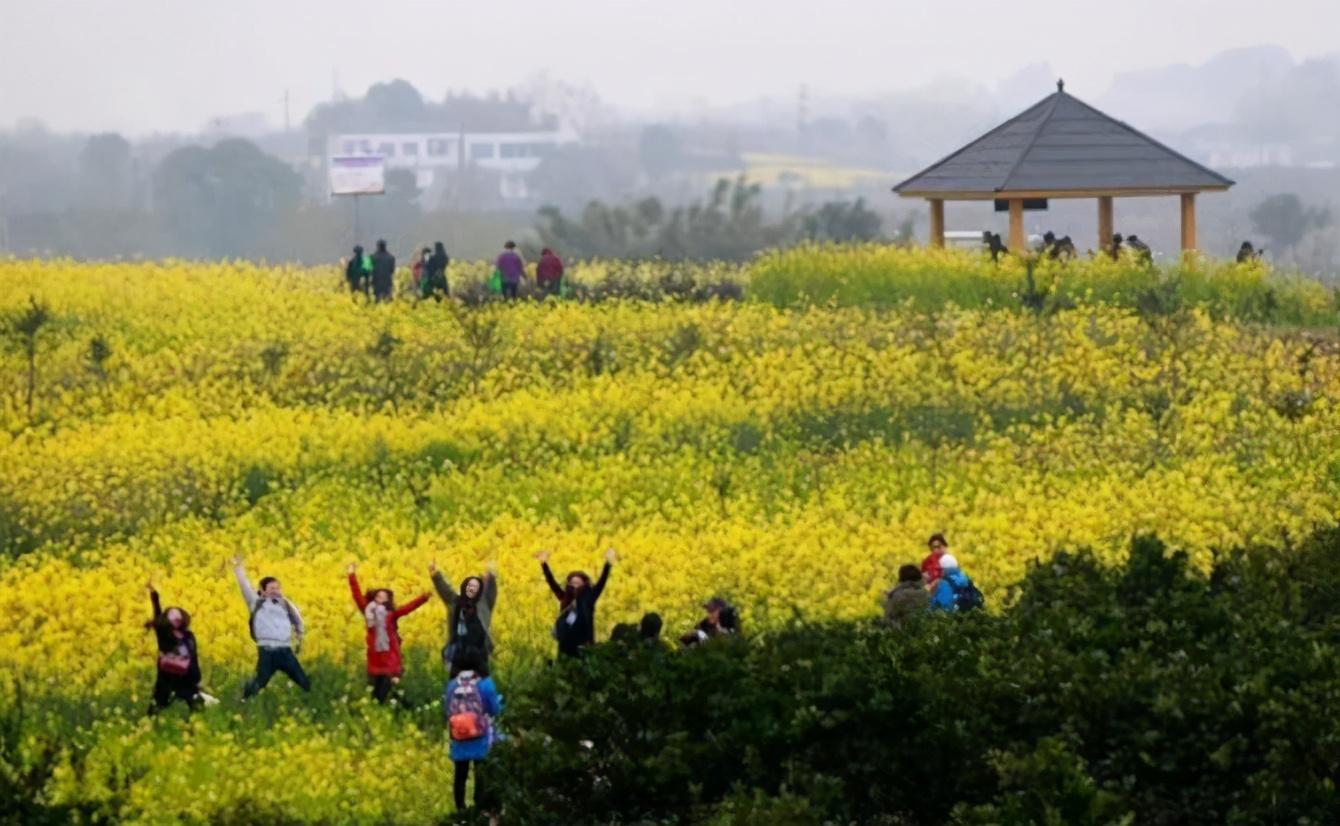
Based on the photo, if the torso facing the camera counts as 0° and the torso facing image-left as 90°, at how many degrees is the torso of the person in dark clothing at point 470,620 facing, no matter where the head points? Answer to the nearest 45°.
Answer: approximately 0°

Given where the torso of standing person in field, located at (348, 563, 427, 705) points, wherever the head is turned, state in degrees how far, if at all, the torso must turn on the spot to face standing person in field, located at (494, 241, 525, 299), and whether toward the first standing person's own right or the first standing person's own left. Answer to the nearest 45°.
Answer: approximately 180°

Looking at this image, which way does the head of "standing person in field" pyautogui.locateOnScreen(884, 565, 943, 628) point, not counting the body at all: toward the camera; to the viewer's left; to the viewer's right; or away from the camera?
away from the camera

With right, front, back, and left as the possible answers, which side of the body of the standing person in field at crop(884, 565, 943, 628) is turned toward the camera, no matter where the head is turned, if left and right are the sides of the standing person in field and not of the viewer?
back

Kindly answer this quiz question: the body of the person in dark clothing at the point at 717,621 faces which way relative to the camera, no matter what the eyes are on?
to the viewer's left

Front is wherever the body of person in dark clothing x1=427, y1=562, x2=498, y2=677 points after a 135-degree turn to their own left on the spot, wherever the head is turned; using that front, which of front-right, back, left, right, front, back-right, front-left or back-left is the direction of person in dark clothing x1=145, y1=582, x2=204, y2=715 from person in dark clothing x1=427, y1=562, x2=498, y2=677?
left

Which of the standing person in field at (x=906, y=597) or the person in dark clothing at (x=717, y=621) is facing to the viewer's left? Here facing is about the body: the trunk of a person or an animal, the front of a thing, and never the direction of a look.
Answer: the person in dark clothing

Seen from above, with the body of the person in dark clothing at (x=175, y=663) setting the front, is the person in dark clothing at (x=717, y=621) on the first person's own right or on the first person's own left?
on the first person's own left

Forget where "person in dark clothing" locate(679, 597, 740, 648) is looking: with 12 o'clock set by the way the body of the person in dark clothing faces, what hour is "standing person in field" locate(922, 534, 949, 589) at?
The standing person in field is roughly at 4 o'clock from the person in dark clothing.

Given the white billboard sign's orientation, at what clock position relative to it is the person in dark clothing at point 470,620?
The person in dark clothing is roughly at 12 o'clock from the white billboard sign.

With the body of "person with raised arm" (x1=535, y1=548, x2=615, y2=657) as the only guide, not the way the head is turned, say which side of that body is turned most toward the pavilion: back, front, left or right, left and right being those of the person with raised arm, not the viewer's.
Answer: back

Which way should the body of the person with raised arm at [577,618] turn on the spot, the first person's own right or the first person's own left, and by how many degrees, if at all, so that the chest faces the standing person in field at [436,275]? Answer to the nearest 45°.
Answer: approximately 180°

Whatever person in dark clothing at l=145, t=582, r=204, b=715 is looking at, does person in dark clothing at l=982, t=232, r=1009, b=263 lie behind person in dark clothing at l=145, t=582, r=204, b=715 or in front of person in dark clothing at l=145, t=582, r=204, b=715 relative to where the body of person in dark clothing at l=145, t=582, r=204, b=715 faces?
behind

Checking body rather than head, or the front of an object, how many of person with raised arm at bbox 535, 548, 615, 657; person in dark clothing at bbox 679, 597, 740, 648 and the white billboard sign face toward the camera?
2

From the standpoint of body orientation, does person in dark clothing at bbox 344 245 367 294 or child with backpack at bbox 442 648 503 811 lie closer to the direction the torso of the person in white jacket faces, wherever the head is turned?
the child with backpack
